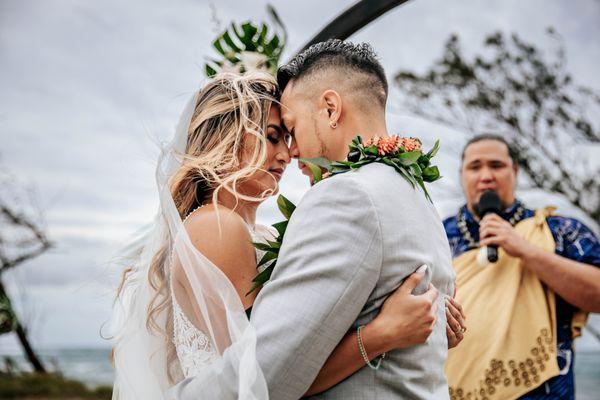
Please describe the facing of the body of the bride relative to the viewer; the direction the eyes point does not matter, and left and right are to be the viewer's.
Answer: facing to the right of the viewer

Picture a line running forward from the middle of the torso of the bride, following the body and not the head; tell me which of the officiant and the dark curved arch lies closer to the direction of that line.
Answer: the officiant

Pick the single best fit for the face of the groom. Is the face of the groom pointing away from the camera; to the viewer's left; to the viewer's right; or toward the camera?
to the viewer's left

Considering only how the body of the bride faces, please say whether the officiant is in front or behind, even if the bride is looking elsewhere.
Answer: in front

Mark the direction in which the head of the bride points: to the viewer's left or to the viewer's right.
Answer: to the viewer's right

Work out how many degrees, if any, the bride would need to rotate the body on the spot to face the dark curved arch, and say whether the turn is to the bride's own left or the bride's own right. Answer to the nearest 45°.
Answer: approximately 45° to the bride's own left
